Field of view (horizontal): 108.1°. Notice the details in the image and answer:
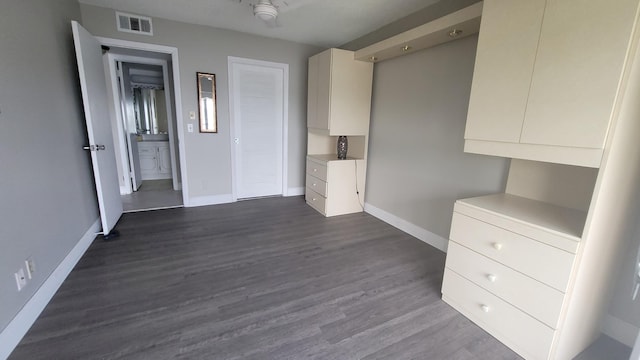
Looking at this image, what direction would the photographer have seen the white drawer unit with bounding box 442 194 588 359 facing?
facing the viewer and to the left of the viewer

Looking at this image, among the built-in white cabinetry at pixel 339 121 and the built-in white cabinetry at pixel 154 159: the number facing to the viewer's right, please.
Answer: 0

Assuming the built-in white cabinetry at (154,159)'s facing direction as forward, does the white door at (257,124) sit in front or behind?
in front

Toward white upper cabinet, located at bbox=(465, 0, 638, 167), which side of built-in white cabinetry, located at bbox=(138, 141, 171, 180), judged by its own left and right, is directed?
front

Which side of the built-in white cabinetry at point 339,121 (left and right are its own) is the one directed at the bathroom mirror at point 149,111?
right

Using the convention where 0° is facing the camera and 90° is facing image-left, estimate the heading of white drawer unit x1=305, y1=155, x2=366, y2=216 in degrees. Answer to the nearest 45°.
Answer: approximately 45°

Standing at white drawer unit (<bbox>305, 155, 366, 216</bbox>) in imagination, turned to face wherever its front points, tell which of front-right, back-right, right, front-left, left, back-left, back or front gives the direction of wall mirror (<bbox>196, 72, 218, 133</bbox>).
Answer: front-right

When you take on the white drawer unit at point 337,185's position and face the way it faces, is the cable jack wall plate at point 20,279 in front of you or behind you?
in front

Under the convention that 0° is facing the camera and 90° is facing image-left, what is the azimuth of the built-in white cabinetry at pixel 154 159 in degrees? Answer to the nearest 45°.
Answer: approximately 0°

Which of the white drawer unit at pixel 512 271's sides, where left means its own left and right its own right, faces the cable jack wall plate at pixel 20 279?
front

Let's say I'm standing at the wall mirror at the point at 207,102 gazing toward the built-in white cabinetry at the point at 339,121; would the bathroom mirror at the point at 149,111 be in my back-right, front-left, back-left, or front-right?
back-left
